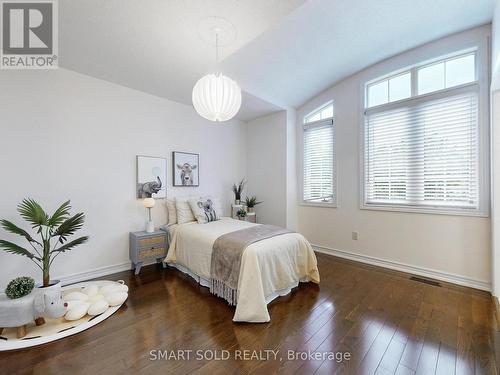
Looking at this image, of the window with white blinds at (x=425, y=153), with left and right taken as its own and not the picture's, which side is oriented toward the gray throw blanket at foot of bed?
front

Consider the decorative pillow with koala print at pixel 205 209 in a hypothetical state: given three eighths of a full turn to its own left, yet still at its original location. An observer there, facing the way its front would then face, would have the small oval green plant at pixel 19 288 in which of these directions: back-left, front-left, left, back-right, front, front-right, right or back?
back-left

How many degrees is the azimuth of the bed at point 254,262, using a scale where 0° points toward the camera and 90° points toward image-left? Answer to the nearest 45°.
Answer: approximately 315°

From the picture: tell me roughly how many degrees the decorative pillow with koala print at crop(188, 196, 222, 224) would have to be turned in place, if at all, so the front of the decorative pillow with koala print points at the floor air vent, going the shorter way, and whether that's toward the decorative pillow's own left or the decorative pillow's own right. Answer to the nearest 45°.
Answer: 0° — it already faces it

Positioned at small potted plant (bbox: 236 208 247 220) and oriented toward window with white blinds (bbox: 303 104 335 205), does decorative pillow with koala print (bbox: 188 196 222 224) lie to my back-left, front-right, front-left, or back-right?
back-right

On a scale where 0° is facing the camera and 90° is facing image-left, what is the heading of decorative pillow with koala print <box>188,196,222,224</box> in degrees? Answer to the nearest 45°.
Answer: approximately 315°

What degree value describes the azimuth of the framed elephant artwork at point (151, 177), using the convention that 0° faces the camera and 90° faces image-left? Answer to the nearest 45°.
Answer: approximately 315°

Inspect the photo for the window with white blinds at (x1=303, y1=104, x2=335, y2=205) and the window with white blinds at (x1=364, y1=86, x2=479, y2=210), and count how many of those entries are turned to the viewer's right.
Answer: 0

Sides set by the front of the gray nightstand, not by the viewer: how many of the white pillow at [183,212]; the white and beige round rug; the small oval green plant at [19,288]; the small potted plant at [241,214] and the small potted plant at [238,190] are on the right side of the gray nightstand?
2

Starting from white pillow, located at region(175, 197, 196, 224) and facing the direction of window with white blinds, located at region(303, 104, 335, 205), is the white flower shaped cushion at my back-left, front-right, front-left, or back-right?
back-right

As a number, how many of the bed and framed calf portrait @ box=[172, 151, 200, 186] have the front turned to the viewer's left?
0

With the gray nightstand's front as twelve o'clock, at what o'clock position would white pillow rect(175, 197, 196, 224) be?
The white pillow is roughly at 10 o'clock from the gray nightstand.

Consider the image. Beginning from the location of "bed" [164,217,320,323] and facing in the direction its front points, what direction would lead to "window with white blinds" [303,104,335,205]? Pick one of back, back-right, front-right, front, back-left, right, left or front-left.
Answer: left

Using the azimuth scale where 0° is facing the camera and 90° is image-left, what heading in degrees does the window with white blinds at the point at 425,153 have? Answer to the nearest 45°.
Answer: approximately 45°

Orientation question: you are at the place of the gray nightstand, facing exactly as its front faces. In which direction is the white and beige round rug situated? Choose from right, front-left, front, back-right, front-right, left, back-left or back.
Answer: right

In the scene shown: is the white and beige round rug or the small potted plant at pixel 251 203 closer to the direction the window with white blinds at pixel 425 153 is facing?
the white and beige round rug
